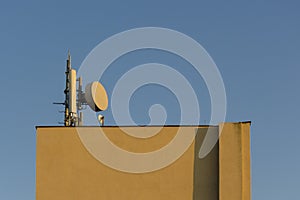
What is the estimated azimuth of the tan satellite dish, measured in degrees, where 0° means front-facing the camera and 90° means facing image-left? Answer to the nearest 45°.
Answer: approximately 315°
